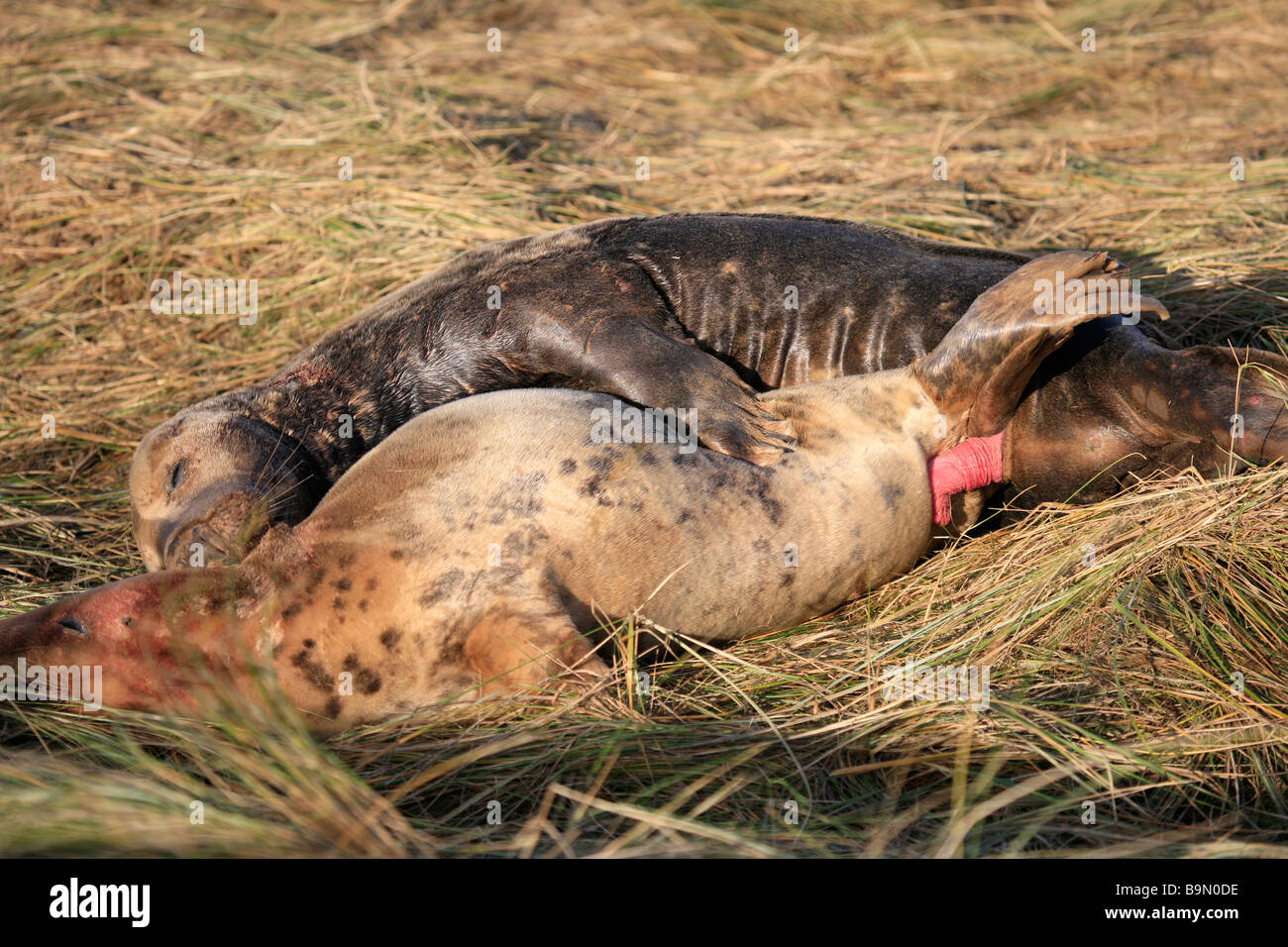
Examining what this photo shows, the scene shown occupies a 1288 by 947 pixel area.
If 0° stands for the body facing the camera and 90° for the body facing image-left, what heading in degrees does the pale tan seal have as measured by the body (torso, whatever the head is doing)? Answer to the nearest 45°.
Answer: approximately 90°
